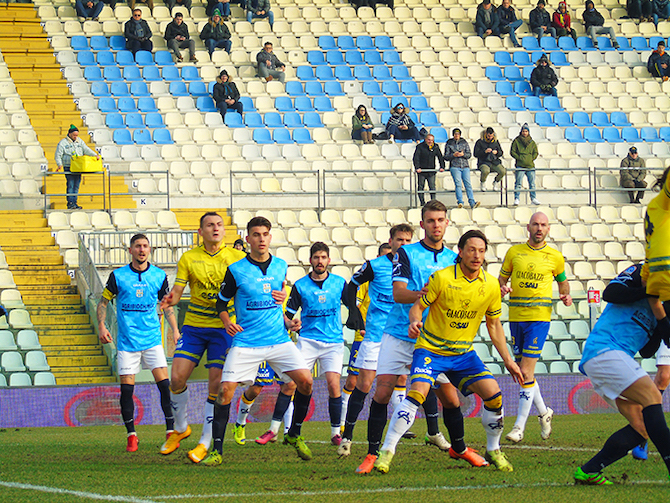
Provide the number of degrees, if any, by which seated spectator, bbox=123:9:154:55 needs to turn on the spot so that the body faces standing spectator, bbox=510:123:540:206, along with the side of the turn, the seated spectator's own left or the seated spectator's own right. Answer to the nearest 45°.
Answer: approximately 45° to the seated spectator's own left

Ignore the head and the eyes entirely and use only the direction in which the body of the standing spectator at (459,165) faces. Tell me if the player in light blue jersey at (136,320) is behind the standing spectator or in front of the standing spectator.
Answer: in front

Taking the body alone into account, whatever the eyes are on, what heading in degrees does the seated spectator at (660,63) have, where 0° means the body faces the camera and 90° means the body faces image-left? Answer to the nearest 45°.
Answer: approximately 0°

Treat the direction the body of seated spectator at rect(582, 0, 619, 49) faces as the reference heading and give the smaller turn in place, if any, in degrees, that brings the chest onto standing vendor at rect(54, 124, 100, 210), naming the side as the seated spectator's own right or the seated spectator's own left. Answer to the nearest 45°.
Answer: approximately 90° to the seated spectator's own right

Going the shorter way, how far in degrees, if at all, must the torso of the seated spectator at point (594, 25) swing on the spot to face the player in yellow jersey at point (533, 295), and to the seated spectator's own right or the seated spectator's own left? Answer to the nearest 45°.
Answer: approximately 45° to the seated spectator's own right

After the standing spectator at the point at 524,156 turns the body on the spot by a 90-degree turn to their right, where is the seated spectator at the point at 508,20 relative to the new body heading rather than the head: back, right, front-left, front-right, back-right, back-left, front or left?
right

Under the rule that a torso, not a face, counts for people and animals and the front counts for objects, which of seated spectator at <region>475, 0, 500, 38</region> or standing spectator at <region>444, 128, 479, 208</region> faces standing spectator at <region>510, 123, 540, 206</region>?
the seated spectator

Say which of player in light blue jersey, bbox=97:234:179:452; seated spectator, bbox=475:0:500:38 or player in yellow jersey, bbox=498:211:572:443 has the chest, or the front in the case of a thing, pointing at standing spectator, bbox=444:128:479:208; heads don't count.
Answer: the seated spectator

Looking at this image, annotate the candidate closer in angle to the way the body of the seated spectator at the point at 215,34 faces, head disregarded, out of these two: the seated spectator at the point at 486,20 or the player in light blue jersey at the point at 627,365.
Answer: the player in light blue jersey

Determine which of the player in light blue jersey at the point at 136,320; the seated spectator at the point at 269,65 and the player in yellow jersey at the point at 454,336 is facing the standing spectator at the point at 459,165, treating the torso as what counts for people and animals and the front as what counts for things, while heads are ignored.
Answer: the seated spectator

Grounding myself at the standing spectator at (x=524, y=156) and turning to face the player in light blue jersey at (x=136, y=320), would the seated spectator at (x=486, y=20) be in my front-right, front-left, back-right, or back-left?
back-right
